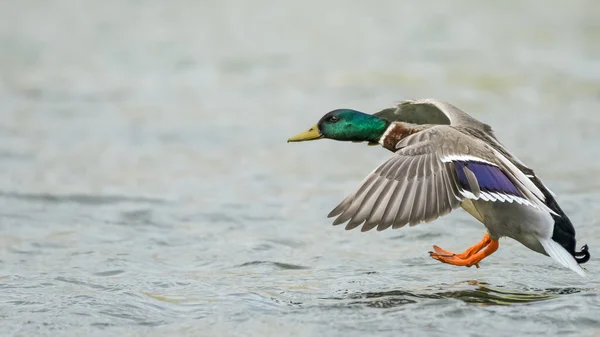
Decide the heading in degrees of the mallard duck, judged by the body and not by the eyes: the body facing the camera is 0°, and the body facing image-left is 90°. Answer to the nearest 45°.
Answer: approximately 90°
